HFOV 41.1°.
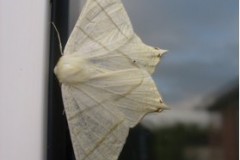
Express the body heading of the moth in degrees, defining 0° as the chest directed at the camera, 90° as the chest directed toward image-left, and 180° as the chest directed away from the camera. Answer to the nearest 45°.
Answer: approximately 90°
